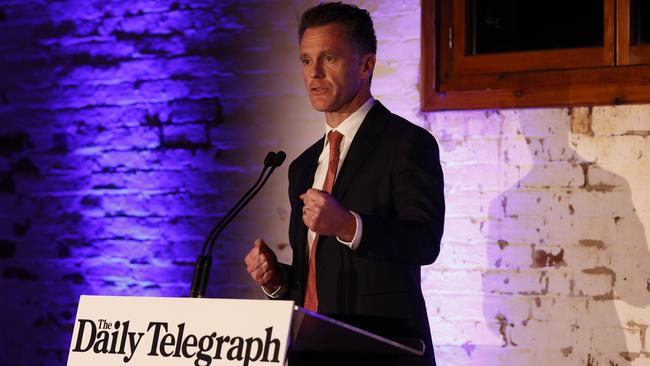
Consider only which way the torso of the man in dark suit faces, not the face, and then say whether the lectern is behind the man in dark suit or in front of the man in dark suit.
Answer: in front

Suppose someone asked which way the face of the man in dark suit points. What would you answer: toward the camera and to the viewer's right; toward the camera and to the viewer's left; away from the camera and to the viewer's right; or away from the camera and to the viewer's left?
toward the camera and to the viewer's left

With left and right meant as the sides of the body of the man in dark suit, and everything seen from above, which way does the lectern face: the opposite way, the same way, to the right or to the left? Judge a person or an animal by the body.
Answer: the same way

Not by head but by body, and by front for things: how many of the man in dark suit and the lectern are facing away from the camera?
0

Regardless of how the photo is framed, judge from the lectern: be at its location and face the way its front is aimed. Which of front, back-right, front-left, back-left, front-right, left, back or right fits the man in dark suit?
back

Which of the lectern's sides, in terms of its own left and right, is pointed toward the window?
back

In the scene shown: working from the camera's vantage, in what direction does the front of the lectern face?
facing the viewer and to the left of the viewer

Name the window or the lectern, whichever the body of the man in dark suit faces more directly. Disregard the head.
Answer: the lectern
